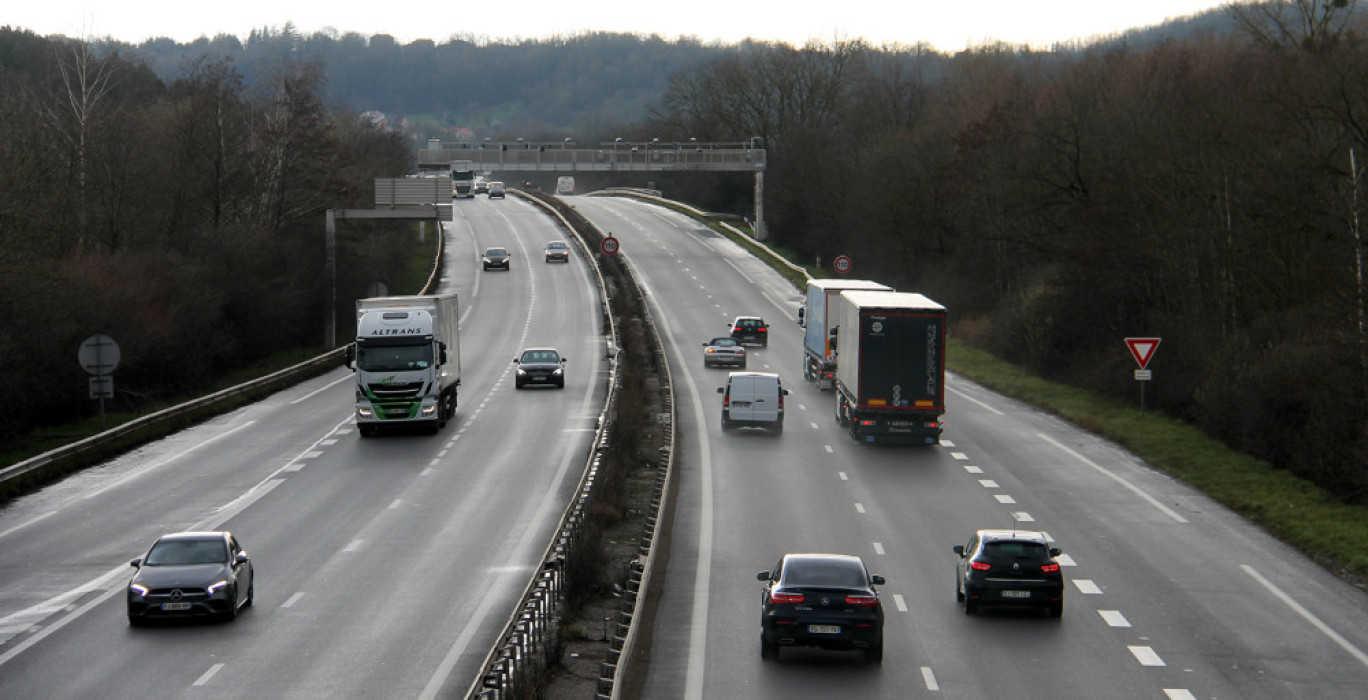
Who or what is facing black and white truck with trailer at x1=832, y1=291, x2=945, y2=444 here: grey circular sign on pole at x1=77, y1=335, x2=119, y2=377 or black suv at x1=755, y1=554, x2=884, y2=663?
the black suv

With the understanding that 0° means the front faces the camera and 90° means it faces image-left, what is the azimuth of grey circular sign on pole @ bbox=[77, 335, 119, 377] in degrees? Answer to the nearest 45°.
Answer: approximately 180°

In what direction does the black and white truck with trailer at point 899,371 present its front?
away from the camera

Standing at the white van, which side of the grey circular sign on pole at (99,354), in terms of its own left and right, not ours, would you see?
right

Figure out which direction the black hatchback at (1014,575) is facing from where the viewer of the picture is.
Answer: facing away from the viewer

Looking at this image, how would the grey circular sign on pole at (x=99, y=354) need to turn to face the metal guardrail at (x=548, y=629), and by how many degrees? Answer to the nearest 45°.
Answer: approximately 180°

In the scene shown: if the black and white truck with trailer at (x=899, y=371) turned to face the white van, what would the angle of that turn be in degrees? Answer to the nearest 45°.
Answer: approximately 45° to its left

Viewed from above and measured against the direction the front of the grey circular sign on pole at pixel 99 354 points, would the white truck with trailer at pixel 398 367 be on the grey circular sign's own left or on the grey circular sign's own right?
on the grey circular sign's own right

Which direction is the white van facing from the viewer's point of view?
away from the camera

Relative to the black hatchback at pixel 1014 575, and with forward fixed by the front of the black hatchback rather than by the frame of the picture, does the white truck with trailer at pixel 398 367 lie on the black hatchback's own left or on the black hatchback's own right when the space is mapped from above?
on the black hatchback's own left

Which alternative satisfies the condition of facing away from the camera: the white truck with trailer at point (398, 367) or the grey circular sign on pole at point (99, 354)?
the grey circular sign on pole

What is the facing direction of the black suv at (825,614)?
away from the camera

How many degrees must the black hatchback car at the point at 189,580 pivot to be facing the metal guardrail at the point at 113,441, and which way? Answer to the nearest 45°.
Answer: approximately 180°

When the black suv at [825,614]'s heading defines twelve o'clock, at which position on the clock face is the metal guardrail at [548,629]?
The metal guardrail is roughly at 9 o'clock from the black suv.
